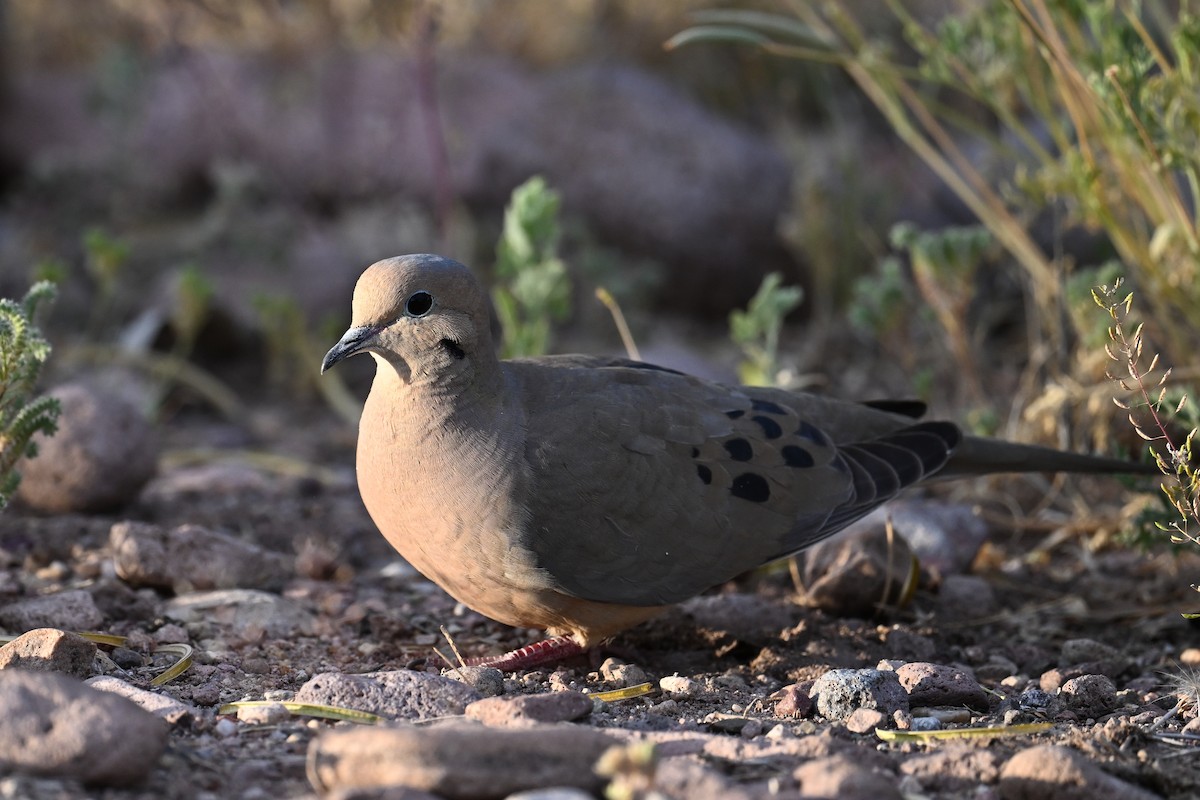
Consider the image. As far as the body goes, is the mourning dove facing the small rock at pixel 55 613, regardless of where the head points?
yes

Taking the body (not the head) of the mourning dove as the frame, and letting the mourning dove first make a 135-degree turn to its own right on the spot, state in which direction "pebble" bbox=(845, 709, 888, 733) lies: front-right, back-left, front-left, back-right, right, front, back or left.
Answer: right

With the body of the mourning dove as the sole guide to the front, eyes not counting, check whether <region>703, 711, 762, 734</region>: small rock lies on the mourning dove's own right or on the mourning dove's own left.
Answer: on the mourning dove's own left

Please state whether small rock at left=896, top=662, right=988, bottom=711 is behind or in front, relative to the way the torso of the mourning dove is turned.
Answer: behind

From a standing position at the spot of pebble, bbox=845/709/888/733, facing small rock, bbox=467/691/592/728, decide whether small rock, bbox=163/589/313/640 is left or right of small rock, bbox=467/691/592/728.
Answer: right

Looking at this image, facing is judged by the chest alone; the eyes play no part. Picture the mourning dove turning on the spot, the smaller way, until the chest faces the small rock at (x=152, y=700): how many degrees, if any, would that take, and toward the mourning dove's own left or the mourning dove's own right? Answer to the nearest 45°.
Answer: approximately 45° to the mourning dove's own left

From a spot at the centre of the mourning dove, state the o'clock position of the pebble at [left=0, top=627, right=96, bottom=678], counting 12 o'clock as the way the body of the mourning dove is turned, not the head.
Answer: The pebble is roughly at 11 o'clock from the mourning dove.

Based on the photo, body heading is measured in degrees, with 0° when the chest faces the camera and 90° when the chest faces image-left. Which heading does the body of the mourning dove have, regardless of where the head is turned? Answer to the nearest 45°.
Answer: approximately 90°

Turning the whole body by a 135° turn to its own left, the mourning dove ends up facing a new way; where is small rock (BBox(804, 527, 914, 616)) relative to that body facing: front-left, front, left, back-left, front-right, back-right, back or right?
left

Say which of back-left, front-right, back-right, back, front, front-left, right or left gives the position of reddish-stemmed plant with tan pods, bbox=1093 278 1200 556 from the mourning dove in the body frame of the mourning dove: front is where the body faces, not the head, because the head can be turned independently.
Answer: back
